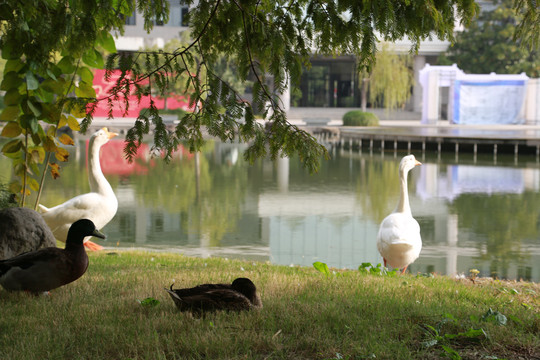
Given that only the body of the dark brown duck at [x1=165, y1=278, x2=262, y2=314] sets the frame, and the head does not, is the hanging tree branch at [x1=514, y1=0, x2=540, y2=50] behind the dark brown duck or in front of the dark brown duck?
in front

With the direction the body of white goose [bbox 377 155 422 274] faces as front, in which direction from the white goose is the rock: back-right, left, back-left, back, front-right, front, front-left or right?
back-left

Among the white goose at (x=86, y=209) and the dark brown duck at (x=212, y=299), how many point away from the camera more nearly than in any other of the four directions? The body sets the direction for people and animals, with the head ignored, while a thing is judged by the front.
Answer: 0

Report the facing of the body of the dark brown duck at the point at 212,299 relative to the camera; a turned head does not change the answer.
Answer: to the viewer's right

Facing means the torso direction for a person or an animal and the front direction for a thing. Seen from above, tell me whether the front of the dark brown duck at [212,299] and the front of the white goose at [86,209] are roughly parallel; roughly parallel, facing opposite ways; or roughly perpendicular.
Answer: roughly parallel

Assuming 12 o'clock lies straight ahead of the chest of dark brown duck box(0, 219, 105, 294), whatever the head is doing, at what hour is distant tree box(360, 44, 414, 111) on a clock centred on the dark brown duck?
The distant tree is roughly at 10 o'clock from the dark brown duck.

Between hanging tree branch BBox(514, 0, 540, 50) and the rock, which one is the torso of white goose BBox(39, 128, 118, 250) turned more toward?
the hanging tree branch

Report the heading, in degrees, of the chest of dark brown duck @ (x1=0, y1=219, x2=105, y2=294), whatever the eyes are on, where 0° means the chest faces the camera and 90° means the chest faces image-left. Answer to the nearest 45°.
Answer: approximately 270°

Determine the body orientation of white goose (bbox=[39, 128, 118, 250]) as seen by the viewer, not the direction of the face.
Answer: to the viewer's right
